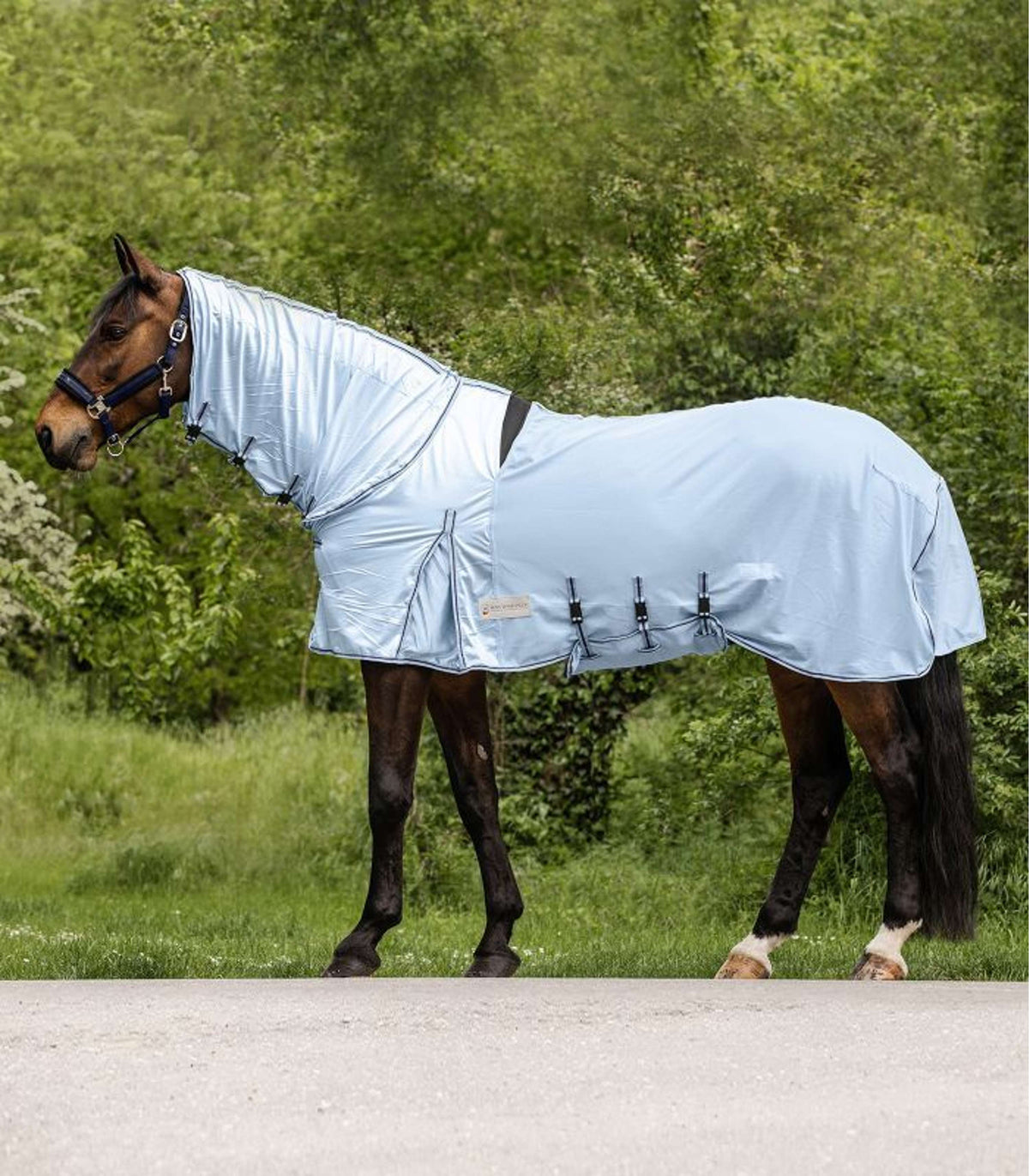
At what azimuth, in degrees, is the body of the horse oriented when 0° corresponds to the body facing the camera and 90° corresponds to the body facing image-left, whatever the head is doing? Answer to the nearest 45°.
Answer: approximately 90°
